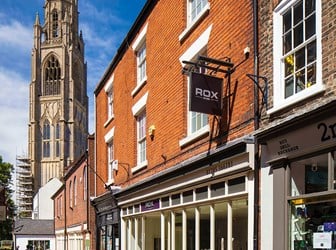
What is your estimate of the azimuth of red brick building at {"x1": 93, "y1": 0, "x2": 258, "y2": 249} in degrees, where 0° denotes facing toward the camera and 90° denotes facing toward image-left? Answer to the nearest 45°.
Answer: approximately 45°

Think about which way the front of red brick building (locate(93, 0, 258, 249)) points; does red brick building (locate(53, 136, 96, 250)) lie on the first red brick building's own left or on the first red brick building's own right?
on the first red brick building's own right
